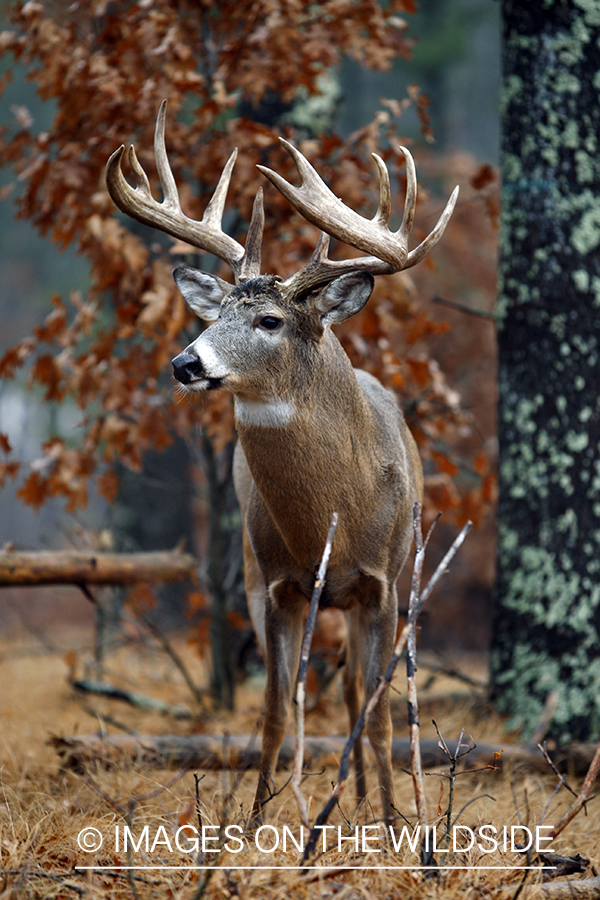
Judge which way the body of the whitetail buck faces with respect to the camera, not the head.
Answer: toward the camera

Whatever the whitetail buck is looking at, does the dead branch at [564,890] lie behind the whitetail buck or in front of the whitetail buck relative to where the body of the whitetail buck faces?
in front

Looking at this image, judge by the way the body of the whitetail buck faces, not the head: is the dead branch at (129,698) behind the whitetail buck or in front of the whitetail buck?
behind

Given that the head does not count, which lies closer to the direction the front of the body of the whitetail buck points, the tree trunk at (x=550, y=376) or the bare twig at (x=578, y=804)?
the bare twig

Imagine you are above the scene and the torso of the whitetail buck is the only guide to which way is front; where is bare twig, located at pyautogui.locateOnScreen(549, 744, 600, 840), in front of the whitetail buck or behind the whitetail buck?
in front

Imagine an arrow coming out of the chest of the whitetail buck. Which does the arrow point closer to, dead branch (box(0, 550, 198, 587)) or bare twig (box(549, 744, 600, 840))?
the bare twig
